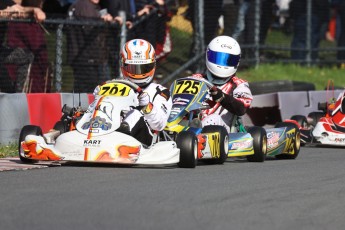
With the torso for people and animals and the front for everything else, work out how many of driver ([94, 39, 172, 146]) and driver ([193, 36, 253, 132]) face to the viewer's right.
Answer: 0

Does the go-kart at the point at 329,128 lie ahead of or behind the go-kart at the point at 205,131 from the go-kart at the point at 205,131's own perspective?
behind

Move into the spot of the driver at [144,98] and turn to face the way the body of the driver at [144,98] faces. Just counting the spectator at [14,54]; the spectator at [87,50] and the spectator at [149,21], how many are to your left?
0

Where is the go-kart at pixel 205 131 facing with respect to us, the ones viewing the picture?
facing the viewer and to the left of the viewer

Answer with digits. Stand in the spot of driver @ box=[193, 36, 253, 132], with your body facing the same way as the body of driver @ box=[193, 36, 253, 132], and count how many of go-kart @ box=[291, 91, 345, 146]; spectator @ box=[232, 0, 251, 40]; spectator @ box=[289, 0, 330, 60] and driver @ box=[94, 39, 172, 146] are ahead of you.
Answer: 1

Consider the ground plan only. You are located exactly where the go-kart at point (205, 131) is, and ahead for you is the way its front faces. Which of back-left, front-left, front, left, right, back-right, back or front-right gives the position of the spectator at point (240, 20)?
back-right

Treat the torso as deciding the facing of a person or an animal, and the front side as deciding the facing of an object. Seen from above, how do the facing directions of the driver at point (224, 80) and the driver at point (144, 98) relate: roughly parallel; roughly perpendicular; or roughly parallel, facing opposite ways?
roughly parallel

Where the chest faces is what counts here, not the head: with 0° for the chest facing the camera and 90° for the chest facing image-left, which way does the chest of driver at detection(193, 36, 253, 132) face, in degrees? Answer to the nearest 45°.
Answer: approximately 45°

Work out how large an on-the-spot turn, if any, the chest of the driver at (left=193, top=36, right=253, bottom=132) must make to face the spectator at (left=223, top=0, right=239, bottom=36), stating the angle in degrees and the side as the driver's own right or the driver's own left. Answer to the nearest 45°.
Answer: approximately 135° to the driver's own right

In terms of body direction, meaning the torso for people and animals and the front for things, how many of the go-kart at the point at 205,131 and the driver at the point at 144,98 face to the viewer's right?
0

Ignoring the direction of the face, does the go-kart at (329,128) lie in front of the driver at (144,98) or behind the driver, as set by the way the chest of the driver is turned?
behind

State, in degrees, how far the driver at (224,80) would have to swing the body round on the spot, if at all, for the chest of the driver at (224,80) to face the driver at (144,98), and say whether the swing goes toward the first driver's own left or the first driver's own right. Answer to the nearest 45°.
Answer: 0° — they already face them

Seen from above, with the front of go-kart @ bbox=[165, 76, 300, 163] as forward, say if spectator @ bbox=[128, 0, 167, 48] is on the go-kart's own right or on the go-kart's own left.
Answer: on the go-kart's own right

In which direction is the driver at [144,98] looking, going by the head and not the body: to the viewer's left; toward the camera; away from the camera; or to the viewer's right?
toward the camera

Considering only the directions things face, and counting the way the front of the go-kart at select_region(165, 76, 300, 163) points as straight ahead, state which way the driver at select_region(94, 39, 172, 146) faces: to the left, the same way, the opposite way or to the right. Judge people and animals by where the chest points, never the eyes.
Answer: the same way
